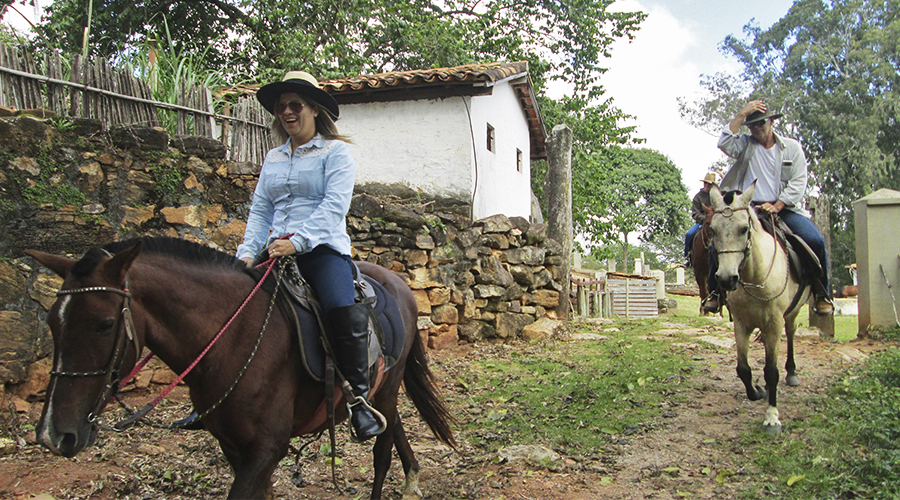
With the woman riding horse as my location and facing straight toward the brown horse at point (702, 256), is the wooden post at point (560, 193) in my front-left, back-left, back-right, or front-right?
front-left

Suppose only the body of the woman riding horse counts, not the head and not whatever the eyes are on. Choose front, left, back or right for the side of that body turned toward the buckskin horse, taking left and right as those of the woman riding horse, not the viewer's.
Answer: back

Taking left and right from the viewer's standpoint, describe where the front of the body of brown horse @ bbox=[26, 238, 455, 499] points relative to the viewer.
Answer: facing the viewer and to the left of the viewer

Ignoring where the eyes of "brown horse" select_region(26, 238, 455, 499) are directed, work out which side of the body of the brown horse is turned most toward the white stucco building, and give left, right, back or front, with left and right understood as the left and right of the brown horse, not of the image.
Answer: back

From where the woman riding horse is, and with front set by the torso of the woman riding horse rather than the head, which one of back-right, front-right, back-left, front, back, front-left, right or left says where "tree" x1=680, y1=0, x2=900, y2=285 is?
back

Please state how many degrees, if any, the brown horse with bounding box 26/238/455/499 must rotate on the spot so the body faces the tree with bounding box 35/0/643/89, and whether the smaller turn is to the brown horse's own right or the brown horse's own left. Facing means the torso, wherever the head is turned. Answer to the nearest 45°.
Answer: approximately 135° to the brown horse's own right

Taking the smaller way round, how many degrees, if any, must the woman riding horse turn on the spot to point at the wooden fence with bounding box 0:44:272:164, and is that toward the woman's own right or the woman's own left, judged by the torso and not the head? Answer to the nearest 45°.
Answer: approximately 90° to the woman's own right

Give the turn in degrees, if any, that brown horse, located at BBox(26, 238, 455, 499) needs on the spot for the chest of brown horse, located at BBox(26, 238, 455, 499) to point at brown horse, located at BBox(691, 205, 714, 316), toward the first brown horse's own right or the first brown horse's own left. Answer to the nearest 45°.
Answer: approximately 180°

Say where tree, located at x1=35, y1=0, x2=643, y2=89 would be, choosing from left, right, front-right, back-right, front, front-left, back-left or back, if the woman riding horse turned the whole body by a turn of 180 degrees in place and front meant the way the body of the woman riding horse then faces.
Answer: front-left

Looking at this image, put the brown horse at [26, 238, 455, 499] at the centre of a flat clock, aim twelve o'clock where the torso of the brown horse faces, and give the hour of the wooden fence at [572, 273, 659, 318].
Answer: The wooden fence is roughly at 6 o'clock from the brown horse.

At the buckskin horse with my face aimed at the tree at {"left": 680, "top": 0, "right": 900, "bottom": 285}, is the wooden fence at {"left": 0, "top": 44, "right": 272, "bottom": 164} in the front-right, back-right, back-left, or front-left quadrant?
back-left
